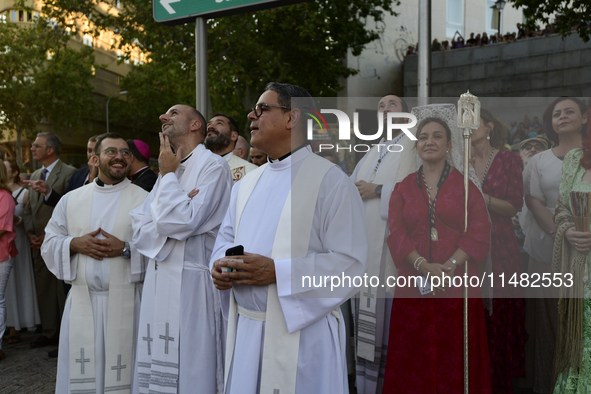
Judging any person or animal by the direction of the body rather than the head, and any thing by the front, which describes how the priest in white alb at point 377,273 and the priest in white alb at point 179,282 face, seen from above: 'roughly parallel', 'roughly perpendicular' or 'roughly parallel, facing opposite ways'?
roughly parallel

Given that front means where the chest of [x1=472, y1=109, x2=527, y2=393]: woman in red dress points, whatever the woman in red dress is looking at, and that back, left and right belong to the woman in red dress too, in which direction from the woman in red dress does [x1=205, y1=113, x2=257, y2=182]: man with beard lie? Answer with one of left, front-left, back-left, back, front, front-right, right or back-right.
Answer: front-right

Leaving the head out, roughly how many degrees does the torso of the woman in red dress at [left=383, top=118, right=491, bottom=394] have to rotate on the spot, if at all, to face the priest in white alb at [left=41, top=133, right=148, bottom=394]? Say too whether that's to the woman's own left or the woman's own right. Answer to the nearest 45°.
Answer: approximately 90° to the woman's own right

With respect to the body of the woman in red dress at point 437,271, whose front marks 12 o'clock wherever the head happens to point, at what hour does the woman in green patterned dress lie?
The woman in green patterned dress is roughly at 9 o'clock from the woman in red dress.

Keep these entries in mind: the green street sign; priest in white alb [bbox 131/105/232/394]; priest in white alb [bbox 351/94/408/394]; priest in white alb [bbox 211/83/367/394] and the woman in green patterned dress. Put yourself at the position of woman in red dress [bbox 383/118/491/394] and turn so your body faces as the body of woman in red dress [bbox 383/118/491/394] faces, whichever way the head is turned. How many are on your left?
1

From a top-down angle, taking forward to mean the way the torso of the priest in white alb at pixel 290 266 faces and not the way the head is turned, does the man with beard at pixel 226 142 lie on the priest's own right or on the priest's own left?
on the priest's own right

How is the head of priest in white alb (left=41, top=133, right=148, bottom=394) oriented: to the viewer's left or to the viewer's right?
to the viewer's right

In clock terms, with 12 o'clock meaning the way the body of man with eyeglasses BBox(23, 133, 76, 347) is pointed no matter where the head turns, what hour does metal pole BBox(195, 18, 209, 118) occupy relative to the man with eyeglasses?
The metal pole is roughly at 9 o'clock from the man with eyeglasses.

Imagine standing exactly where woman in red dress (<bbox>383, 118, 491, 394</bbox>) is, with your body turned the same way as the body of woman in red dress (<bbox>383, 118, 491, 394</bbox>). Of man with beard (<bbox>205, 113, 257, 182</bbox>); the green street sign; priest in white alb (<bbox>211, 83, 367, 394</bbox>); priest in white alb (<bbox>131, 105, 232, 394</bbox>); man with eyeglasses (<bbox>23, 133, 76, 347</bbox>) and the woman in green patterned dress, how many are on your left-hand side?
1

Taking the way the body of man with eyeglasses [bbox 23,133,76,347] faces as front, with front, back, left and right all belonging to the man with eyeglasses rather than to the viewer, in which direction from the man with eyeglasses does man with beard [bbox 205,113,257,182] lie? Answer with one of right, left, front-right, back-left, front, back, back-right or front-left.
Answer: left

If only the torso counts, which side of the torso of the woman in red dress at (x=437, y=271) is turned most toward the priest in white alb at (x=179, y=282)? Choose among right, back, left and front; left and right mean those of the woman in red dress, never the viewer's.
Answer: right

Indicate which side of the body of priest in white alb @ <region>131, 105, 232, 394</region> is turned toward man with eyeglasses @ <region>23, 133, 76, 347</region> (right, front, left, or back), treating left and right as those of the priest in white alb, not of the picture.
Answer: right

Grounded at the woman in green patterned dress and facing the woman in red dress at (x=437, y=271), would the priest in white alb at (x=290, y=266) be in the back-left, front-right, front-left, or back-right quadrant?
front-left
